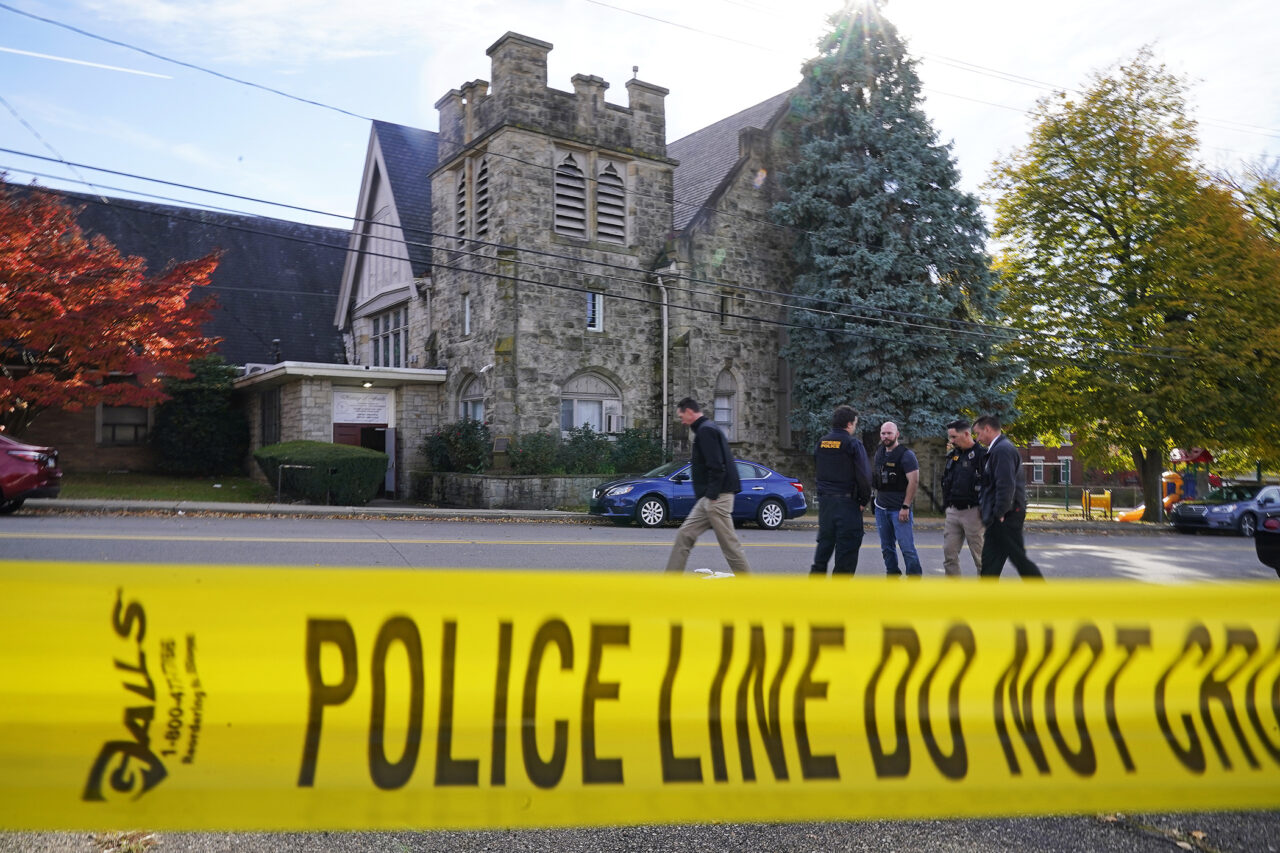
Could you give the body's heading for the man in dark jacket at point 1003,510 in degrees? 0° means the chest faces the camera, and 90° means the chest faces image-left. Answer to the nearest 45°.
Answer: approximately 90°

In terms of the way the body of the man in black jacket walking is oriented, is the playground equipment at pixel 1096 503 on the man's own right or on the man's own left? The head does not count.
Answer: on the man's own right

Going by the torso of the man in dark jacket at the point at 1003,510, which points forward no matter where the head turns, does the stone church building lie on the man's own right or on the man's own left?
on the man's own right

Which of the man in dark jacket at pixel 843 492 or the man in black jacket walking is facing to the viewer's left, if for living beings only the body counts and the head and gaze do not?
the man in black jacket walking

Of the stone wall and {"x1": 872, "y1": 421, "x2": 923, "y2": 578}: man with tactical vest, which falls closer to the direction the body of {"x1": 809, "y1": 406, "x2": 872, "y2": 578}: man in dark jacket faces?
the man with tactical vest

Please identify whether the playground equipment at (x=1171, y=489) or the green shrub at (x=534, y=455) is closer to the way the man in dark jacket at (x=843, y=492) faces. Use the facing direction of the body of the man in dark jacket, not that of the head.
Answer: the playground equipment

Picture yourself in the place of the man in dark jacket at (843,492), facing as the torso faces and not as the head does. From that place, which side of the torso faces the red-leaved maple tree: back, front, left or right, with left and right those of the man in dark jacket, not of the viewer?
left

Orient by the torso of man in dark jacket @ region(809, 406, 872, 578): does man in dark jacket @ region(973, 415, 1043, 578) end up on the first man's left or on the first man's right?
on the first man's right

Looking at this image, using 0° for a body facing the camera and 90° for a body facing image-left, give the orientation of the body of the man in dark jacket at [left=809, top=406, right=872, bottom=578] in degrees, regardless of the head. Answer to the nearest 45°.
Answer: approximately 225°

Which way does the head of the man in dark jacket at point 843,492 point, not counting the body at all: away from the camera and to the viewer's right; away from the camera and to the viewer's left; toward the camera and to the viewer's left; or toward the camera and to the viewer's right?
away from the camera and to the viewer's right

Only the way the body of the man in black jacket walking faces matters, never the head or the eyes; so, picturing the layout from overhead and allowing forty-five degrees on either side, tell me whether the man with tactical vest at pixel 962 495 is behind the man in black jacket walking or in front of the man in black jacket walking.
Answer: behind

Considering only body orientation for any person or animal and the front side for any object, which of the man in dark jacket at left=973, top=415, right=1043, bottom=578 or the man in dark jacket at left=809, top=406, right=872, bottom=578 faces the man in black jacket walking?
the man in dark jacket at left=973, top=415, right=1043, bottom=578

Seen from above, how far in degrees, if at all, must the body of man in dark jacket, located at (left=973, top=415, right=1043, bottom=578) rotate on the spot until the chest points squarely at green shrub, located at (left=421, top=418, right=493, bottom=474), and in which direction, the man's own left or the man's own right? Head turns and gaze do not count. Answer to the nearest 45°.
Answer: approximately 45° to the man's own right

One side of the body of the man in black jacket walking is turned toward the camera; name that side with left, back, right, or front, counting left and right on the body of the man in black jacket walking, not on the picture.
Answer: left
